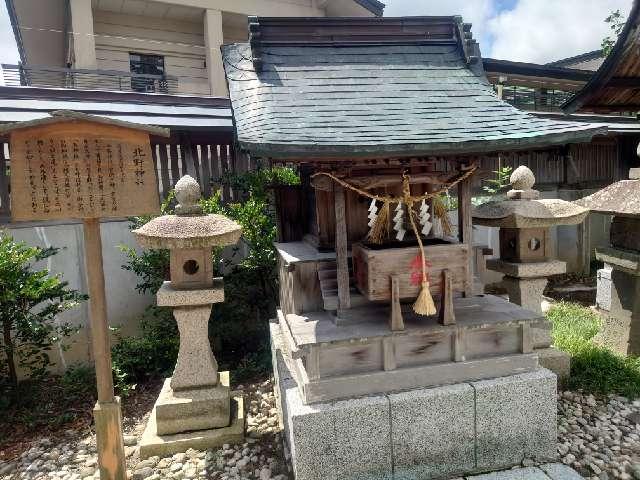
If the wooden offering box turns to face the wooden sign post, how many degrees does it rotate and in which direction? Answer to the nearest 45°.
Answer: approximately 90° to its right

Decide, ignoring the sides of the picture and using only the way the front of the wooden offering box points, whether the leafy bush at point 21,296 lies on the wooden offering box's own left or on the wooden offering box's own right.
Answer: on the wooden offering box's own right

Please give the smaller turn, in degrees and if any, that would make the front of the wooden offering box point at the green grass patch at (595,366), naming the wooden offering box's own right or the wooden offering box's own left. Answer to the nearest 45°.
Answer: approximately 135° to the wooden offering box's own left

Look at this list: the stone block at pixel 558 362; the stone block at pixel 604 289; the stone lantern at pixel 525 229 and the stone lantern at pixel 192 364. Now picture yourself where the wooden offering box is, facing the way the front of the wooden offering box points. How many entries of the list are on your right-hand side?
1

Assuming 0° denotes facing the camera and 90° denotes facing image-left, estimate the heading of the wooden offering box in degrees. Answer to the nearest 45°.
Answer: approximately 0°

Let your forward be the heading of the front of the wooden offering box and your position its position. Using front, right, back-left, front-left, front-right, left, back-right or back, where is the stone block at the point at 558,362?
back-left

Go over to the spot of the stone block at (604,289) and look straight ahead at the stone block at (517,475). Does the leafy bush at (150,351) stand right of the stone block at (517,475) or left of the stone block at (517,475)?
right

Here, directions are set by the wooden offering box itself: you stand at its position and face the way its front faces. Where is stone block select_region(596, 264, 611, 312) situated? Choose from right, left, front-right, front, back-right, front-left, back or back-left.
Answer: back-left

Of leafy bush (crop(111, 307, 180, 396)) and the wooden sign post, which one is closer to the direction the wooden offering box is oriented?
the wooden sign post

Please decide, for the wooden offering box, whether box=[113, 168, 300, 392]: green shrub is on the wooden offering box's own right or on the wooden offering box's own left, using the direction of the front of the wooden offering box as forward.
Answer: on the wooden offering box's own right

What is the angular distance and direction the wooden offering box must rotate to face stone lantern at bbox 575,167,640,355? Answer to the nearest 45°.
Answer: approximately 135° to its left

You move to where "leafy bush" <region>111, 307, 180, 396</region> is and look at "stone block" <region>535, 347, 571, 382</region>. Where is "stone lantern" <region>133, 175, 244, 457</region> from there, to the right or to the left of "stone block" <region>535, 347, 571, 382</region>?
right
